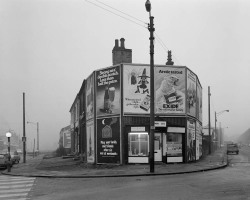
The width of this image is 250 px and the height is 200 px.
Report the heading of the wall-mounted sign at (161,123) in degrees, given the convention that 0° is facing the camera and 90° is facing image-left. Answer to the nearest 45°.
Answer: approximately 0°

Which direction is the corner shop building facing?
toward the camera
